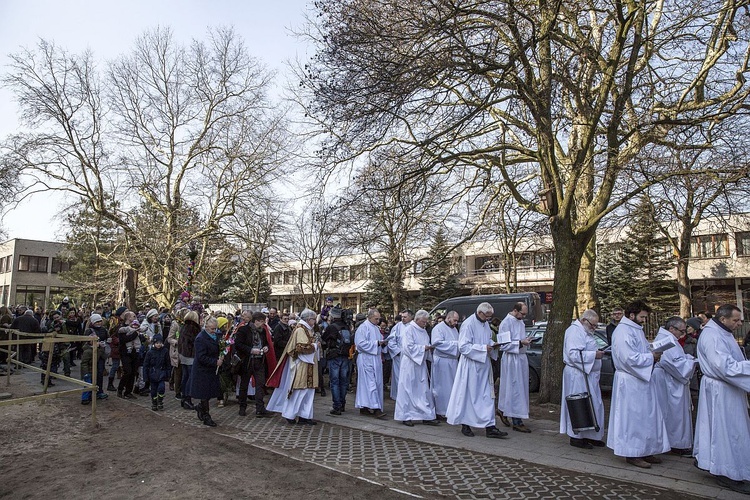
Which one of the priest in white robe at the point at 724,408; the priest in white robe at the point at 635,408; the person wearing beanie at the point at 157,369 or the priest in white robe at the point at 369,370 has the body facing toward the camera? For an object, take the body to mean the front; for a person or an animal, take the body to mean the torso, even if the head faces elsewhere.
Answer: the person wearing beanie

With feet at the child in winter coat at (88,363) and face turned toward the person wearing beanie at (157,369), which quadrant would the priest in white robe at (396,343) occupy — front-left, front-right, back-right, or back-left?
front-left

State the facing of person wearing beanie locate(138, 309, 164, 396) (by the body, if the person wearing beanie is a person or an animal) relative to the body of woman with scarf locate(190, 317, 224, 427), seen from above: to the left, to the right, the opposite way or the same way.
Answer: the same way

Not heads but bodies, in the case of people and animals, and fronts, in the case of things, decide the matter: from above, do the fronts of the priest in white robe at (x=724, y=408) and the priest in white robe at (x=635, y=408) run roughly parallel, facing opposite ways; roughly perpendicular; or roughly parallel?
roughly parallel

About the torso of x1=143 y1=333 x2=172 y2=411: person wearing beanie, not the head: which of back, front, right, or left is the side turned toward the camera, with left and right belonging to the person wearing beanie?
front

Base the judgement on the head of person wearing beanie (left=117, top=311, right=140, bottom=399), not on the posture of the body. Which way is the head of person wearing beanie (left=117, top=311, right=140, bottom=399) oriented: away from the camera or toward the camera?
toward the camera

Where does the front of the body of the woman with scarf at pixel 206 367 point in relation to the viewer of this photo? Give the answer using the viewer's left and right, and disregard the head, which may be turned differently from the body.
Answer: facing the viewer and to the right of the viewer

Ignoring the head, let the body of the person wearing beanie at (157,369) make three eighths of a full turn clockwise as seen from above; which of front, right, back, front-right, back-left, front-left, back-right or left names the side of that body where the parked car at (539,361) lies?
back-right

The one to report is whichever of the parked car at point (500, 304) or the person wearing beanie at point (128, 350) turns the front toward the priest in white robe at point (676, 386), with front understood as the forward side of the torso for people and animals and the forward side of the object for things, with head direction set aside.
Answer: the person wearing beanie
